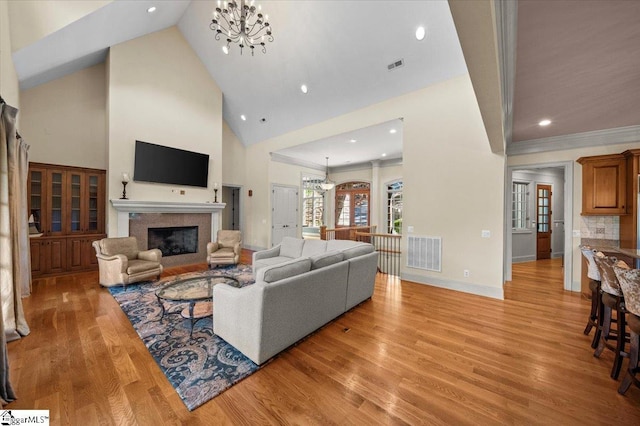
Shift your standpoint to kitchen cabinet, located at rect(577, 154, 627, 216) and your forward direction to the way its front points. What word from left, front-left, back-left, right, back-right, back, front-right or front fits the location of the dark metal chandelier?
front-right

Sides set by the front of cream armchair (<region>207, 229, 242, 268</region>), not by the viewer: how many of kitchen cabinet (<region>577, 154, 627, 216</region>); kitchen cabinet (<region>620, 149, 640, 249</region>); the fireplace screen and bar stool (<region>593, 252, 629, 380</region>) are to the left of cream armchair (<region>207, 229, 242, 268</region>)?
3

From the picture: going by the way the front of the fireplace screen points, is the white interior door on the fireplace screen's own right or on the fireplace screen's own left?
on the fireplace screen's own left

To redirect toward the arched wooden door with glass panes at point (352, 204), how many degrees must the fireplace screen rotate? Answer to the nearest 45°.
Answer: approximately 90° to its left

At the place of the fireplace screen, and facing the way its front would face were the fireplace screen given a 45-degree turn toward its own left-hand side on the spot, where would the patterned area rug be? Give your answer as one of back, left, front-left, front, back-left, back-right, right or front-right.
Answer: front-right

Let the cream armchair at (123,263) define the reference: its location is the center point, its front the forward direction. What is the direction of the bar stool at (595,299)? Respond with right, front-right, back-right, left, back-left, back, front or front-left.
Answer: front

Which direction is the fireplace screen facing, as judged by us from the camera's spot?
facing the viewer

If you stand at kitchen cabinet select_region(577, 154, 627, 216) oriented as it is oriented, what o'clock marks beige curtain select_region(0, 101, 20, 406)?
The beige curtain is roughly at 1 o'clock from the kitchen cabinet.

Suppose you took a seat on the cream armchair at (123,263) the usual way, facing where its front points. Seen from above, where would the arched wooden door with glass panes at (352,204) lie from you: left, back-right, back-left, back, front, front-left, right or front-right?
front-left

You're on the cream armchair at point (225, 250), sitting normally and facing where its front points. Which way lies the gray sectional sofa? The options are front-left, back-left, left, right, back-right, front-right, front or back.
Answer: front-left

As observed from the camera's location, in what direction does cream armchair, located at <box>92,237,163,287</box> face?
facing the viewer and to the right of the viewer

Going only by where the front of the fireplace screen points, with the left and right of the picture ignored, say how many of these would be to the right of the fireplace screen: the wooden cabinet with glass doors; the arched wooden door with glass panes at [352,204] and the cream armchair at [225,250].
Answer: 1

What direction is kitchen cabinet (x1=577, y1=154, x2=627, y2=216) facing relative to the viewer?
toward the camera
